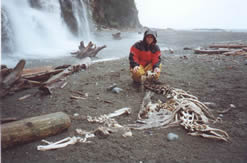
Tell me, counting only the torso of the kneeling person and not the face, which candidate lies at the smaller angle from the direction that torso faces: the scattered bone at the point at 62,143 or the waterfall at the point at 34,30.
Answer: the scattered bone

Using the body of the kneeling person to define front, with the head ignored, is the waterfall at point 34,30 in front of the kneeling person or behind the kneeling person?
behind

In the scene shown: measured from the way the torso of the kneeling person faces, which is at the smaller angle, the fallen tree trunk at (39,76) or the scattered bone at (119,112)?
the scattered bone

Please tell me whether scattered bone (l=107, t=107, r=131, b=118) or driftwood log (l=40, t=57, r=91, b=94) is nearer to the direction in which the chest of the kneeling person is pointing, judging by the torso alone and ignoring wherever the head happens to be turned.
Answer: the scattered bone

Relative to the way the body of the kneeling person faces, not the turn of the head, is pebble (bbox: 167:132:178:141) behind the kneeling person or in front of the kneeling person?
in front

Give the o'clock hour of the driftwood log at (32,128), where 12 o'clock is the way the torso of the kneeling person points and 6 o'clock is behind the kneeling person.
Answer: The driftwood log is roughly at 1 o'clock from the kneeling person.

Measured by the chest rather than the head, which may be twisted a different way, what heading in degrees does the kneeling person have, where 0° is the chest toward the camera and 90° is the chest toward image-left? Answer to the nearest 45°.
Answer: approximately 0°

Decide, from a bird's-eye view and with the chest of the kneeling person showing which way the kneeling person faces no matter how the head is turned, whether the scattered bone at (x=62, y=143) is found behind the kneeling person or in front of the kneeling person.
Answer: in front

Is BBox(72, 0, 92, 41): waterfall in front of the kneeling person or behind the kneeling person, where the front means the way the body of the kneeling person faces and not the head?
behind

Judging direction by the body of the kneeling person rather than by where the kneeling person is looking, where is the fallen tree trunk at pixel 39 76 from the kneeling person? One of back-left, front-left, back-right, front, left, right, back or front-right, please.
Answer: right

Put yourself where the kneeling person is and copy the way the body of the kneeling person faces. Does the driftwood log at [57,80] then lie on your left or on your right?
on your right
